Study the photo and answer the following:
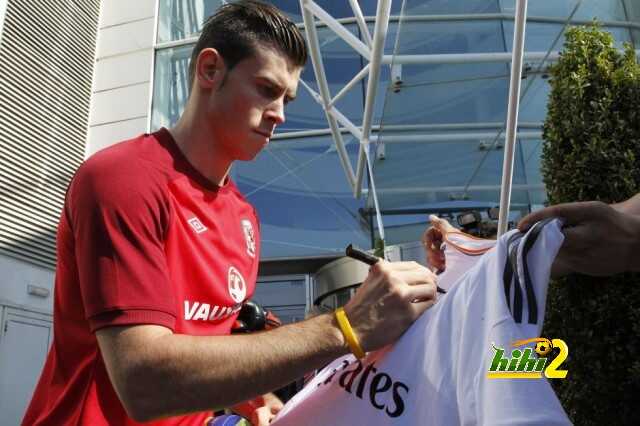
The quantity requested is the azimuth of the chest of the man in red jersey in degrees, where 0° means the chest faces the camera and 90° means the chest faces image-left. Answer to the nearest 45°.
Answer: approximately 315°

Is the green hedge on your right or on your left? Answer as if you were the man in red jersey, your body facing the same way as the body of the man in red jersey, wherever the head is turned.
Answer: on your left
